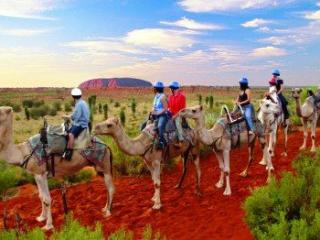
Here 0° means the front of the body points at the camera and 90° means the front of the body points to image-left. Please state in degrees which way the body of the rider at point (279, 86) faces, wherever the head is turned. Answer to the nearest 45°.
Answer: approximately 45°

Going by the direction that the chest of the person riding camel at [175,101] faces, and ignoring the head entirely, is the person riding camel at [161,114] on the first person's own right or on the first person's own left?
on the first person's own left

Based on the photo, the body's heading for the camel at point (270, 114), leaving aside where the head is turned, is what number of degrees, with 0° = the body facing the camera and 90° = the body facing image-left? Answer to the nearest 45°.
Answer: approximately 45°

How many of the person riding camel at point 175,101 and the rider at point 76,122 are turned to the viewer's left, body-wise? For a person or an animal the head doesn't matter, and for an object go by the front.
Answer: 2

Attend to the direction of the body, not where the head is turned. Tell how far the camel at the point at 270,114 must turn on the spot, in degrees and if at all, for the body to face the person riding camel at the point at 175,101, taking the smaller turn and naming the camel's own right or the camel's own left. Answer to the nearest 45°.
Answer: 0° — it already faces them

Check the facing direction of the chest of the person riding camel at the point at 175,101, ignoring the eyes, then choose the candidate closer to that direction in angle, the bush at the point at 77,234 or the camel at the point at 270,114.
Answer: the bush

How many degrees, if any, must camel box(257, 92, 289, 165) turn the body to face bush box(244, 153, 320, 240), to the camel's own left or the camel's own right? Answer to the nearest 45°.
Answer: approximately 45° to the camel's own left

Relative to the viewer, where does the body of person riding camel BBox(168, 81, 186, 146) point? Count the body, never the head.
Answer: to the viewer's left

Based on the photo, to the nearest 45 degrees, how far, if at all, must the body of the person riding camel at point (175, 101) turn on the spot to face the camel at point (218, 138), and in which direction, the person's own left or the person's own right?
approximately 180°

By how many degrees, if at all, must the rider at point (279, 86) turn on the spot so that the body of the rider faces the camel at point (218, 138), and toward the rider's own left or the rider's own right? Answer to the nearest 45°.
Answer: approximately 45° to the rider's own left

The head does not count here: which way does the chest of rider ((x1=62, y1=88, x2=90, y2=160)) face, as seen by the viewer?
to the viewer's left

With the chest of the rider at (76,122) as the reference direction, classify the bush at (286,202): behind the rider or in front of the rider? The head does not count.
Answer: behind
